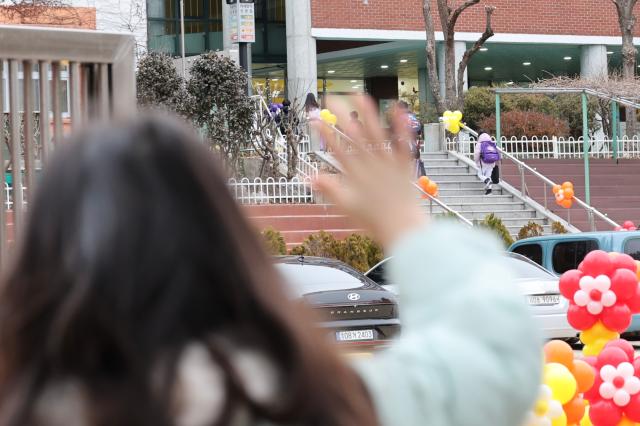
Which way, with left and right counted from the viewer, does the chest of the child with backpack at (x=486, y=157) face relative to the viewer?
facing away from the viewer and to the left of the viewer

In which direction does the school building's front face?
toward the camera

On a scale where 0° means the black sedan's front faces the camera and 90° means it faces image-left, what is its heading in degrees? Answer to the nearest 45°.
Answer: approximately 135°

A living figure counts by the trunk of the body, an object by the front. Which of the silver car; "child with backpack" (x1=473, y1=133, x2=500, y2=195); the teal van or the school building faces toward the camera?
the school building

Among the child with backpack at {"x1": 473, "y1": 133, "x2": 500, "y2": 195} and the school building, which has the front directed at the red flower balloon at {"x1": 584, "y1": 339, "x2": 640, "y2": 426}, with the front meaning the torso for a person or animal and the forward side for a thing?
the school building

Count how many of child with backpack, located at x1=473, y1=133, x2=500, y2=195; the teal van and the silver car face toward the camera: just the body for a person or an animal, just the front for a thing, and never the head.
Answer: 0

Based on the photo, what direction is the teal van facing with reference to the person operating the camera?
facing to the left of the viewer

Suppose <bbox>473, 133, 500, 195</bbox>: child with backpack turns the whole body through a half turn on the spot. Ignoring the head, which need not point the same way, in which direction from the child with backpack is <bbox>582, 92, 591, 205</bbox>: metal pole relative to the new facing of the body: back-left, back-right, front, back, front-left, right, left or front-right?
front-left

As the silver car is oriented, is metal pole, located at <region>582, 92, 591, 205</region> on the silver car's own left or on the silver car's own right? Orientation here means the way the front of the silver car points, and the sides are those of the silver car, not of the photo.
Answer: on the silver car's own right

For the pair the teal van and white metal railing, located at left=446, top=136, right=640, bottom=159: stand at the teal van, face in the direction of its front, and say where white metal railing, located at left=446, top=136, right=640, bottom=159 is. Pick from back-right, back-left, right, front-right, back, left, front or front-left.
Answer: right

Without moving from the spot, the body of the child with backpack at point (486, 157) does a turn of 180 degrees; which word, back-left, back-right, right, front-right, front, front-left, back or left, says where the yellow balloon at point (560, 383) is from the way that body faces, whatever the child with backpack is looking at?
front-right

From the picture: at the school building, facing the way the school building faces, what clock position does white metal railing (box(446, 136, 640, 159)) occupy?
The white metal railing is roughly at 11 o'clock from the school building.

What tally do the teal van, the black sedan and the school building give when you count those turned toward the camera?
1

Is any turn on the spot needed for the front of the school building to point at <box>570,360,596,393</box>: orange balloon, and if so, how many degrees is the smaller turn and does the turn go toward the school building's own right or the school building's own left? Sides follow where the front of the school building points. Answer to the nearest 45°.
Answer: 0° — it already faces it

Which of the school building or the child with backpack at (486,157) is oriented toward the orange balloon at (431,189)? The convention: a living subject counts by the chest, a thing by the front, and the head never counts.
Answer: the school building

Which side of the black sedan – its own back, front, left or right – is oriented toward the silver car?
right

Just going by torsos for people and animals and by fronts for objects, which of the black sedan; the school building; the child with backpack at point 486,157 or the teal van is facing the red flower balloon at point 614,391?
the school building

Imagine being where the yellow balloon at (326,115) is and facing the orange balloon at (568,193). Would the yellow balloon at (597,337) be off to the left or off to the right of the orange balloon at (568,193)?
right

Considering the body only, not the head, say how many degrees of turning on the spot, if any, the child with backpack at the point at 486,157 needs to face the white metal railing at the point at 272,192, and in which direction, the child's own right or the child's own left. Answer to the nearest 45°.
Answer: approximately 90° to the child's own left
